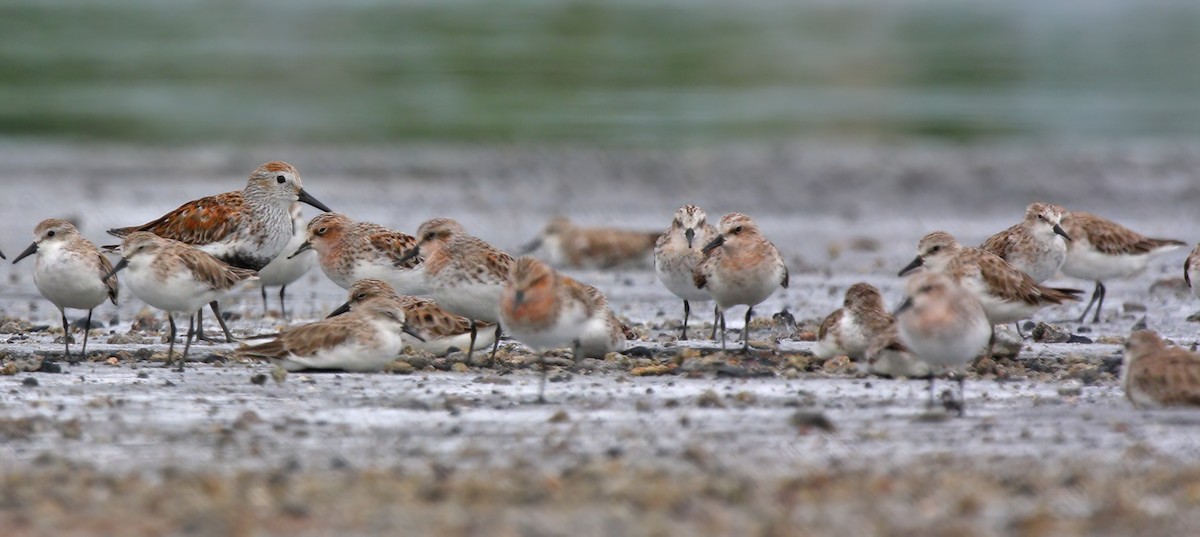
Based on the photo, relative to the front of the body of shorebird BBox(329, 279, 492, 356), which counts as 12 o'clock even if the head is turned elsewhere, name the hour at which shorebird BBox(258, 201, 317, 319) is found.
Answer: shorebird BBox(258, 201, 317, 319) is roughly at 2 o'clock from shorebird BBox(329, 279, 492, 356).

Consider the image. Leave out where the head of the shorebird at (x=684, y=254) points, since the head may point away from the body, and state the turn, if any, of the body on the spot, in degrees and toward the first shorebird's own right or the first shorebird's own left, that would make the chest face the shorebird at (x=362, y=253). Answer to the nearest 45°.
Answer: approximately 90° to the first shorebird's own right

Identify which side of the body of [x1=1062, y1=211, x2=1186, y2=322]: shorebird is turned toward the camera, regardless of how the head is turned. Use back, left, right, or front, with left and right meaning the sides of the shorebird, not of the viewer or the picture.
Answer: left

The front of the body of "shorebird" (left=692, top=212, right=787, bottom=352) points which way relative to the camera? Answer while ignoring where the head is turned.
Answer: toward the camera

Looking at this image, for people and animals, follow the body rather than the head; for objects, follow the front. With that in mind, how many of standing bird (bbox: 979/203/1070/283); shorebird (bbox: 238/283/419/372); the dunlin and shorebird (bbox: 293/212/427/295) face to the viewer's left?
1

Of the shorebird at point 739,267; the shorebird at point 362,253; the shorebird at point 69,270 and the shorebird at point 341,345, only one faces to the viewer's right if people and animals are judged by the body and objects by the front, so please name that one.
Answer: the shorebird at point 341,345

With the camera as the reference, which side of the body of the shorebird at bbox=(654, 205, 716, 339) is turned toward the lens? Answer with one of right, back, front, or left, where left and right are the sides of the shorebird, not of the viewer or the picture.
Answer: front

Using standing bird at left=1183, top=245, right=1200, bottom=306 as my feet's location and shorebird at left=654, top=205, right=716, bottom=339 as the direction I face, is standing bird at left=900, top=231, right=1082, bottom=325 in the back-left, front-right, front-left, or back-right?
front-left

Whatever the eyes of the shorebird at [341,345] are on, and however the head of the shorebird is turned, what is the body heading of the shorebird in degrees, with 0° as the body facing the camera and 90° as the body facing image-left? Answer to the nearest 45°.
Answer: approximately 270°

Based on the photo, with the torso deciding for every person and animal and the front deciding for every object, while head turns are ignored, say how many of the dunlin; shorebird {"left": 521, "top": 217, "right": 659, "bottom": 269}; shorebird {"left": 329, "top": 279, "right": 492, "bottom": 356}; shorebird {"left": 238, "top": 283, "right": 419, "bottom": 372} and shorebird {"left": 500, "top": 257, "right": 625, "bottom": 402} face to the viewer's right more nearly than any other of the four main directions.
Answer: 2

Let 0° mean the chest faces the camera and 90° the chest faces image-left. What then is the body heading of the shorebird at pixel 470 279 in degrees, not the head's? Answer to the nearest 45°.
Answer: approximately 45°

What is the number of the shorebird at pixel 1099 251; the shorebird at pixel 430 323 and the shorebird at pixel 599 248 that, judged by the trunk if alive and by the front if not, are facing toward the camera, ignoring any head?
0

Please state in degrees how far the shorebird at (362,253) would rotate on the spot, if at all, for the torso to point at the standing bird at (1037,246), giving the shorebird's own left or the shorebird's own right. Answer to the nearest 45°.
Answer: approximately 180°

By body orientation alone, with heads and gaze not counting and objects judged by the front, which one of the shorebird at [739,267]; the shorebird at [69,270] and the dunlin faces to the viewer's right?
the dunlin

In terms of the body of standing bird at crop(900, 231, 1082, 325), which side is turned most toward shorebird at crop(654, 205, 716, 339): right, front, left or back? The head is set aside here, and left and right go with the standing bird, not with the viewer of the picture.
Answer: front

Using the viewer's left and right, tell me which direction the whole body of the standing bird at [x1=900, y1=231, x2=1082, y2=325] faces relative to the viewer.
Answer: facing to the left of the viewer

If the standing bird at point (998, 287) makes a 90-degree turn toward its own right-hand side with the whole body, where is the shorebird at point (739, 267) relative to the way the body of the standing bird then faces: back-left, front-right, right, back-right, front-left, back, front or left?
left

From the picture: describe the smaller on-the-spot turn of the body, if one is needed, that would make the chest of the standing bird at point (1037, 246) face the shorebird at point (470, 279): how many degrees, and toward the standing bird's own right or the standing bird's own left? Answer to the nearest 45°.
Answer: approximately 90° to the standing bird's own right
